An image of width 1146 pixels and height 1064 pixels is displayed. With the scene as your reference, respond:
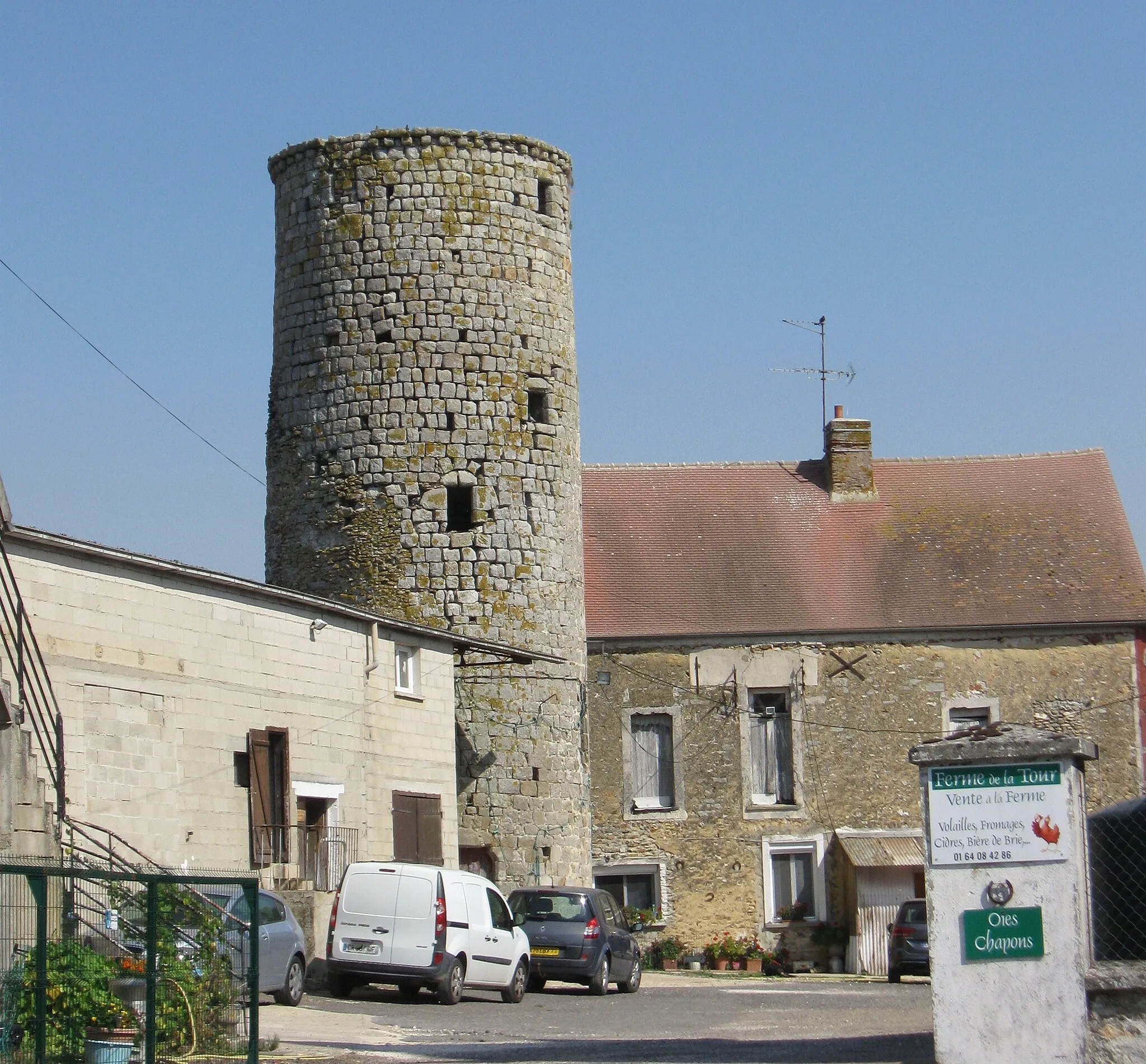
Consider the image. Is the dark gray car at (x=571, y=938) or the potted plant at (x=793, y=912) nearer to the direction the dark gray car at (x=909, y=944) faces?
the potted plant

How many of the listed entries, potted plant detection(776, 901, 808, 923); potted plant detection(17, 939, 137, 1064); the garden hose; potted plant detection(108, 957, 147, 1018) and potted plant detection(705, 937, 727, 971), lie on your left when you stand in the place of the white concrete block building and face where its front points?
2

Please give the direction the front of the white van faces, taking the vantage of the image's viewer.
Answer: facing away from the viewer and to the right of the viewer

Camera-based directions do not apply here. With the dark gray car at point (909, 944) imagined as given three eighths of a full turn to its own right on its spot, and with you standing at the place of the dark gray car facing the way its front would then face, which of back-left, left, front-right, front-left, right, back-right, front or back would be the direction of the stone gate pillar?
front-right

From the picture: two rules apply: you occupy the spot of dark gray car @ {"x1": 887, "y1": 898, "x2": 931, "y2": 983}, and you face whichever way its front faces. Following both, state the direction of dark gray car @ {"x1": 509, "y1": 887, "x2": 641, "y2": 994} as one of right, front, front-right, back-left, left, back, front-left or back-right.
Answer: back-left

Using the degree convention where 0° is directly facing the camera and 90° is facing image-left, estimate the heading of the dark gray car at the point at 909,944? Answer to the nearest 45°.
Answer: approximately 180°

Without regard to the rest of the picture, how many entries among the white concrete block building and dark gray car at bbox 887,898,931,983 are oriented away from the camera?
1

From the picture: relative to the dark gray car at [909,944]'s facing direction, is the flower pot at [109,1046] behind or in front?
behind

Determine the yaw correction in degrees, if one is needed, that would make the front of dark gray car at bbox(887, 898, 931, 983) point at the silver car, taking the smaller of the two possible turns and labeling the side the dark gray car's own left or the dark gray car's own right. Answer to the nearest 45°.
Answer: approximately 135° to the dark gray car's own left

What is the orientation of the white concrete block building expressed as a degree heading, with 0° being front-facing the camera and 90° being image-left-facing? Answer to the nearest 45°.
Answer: approximately 315°

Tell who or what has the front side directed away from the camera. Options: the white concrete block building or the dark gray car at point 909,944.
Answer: the dark gray car

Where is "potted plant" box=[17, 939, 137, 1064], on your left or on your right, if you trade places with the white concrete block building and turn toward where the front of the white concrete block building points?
on your right

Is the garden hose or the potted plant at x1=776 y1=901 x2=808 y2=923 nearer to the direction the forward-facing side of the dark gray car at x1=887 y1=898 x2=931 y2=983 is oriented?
the potted plant

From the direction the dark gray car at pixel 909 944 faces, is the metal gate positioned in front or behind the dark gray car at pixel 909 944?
behind
